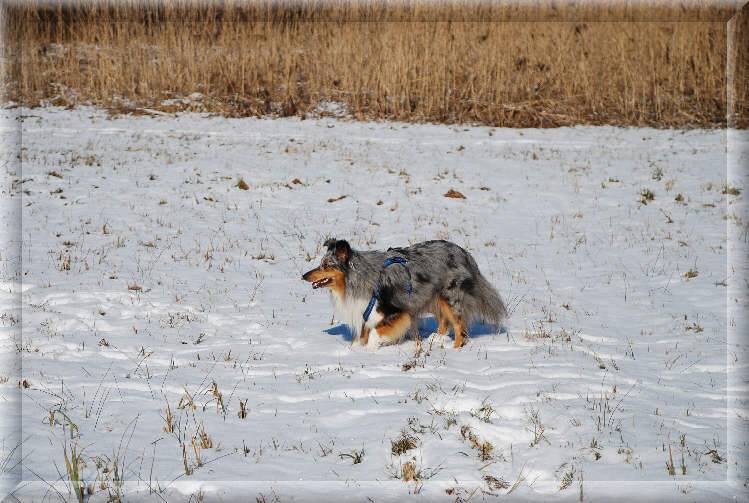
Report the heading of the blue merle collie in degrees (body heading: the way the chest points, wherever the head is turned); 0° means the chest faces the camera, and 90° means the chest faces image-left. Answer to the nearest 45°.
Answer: approximately 90°
